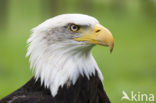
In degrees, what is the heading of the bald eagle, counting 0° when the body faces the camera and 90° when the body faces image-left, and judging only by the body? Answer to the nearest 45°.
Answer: approximately 270°
